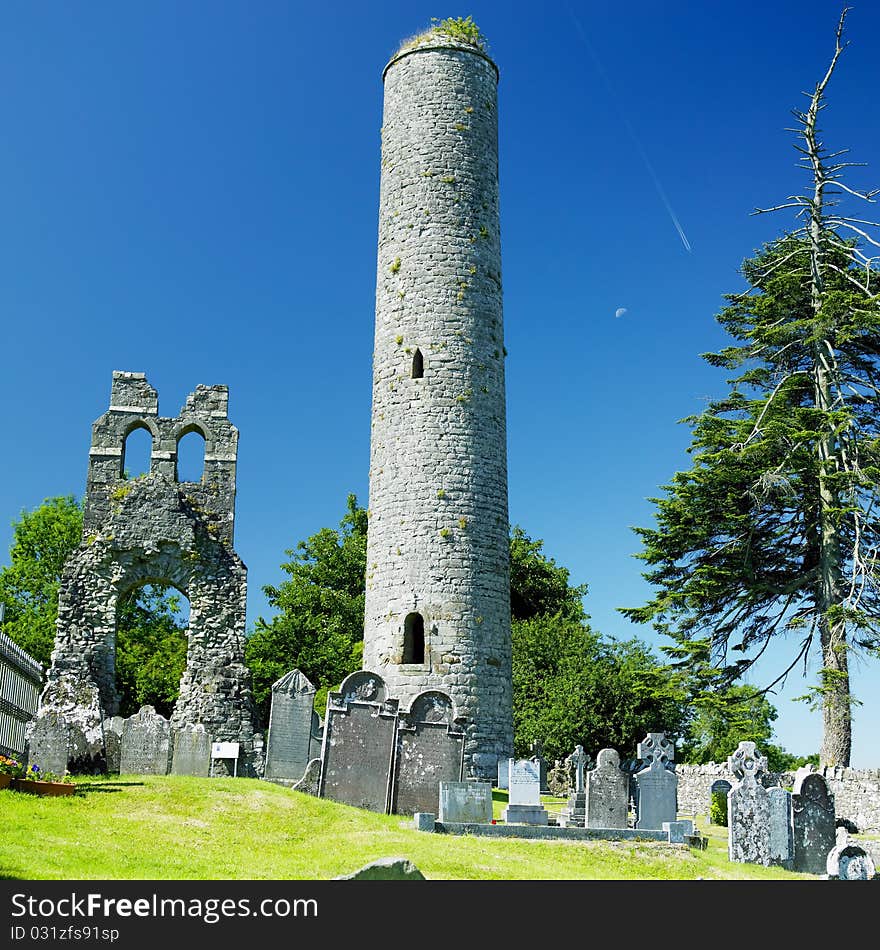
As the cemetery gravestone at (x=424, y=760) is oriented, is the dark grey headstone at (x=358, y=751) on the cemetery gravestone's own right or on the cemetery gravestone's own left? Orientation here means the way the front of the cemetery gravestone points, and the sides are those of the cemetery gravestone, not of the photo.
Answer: on the cemetery gravestone's own right

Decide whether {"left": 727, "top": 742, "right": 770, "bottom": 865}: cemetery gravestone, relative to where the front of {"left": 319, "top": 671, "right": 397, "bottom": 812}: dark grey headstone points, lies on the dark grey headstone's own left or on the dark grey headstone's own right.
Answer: on the dark grey headstone's own left

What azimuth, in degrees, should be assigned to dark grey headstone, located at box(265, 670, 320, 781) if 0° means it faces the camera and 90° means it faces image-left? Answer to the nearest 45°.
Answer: approximately 0°

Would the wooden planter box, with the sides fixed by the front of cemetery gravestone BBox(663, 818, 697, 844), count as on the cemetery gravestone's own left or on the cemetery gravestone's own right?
on the cemetery gravestone's own right

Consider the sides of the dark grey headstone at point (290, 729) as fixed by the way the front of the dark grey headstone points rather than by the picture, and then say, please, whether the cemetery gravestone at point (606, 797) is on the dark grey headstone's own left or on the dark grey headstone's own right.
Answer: on the dark grey headstone's own left

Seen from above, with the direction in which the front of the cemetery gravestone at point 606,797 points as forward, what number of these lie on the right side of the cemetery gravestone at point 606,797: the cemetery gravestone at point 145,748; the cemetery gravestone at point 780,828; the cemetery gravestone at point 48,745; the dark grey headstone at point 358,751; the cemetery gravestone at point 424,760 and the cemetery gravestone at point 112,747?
5

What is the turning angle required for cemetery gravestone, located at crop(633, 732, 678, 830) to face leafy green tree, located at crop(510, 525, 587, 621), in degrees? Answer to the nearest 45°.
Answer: approximately 180°

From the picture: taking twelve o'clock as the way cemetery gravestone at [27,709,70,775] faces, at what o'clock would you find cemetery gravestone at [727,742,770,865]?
cemetery gravestone at [727,742,770,865] is roughly at 10 o'clock from cemetery gravestone at [27,709,70,775].

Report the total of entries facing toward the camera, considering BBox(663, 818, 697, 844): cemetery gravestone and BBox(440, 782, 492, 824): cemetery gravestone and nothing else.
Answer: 2

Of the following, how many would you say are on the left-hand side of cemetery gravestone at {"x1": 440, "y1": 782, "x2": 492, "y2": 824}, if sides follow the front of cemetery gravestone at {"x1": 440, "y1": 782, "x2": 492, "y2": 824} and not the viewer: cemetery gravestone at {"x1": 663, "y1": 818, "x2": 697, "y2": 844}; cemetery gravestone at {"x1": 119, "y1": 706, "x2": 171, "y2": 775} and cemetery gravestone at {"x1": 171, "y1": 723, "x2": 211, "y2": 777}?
1

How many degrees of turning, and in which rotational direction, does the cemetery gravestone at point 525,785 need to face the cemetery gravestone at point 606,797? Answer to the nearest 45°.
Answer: approximately 45° to its left
